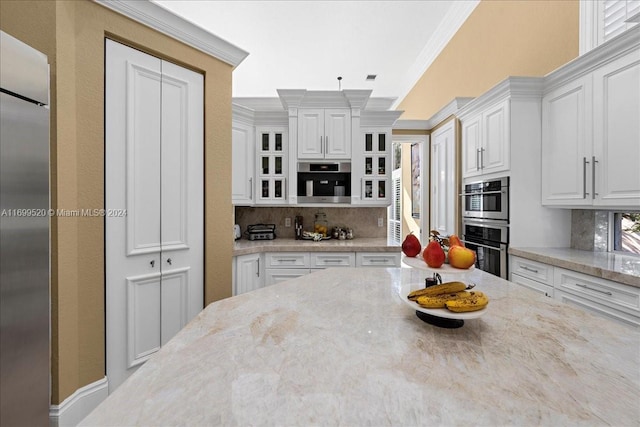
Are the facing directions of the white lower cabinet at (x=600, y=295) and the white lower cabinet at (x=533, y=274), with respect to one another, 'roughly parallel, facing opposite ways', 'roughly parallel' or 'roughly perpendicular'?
roughly parallel

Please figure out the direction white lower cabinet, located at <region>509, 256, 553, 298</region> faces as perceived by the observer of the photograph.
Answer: facing the viewer and to the left of the viewer

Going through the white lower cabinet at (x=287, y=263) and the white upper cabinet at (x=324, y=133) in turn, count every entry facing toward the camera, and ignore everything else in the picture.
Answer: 2

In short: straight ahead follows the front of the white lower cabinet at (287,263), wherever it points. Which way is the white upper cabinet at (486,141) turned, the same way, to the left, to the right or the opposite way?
to the right

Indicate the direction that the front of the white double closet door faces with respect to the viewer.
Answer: facing the viewer and to the right of the viewer

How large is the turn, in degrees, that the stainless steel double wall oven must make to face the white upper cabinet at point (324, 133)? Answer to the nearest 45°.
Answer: approximately 45° to its right

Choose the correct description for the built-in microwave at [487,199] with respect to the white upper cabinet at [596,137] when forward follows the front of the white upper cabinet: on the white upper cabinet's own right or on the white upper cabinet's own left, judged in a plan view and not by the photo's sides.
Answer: on the white upper cabinet's own right

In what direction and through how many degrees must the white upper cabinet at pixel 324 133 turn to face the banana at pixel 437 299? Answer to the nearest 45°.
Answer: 0° — it already faces it

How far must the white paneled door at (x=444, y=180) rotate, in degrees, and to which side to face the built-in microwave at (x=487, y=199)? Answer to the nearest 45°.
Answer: approximately 90° to its left

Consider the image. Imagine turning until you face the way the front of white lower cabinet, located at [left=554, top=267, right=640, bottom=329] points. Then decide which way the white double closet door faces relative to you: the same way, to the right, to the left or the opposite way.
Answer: the opposite way

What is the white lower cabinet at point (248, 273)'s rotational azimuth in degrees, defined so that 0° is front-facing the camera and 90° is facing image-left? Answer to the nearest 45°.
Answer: approximately 315°

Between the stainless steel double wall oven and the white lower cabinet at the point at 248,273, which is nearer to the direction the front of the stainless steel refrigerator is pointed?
the stainless steel double wall oven

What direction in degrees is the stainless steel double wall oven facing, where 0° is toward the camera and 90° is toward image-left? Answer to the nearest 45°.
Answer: approximately 45°

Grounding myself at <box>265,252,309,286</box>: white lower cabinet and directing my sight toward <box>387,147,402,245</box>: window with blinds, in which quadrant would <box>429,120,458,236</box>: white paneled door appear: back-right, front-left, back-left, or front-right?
front-right

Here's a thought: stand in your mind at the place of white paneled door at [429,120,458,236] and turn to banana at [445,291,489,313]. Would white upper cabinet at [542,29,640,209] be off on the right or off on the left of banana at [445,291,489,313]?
left

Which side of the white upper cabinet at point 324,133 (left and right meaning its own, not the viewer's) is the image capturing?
front
